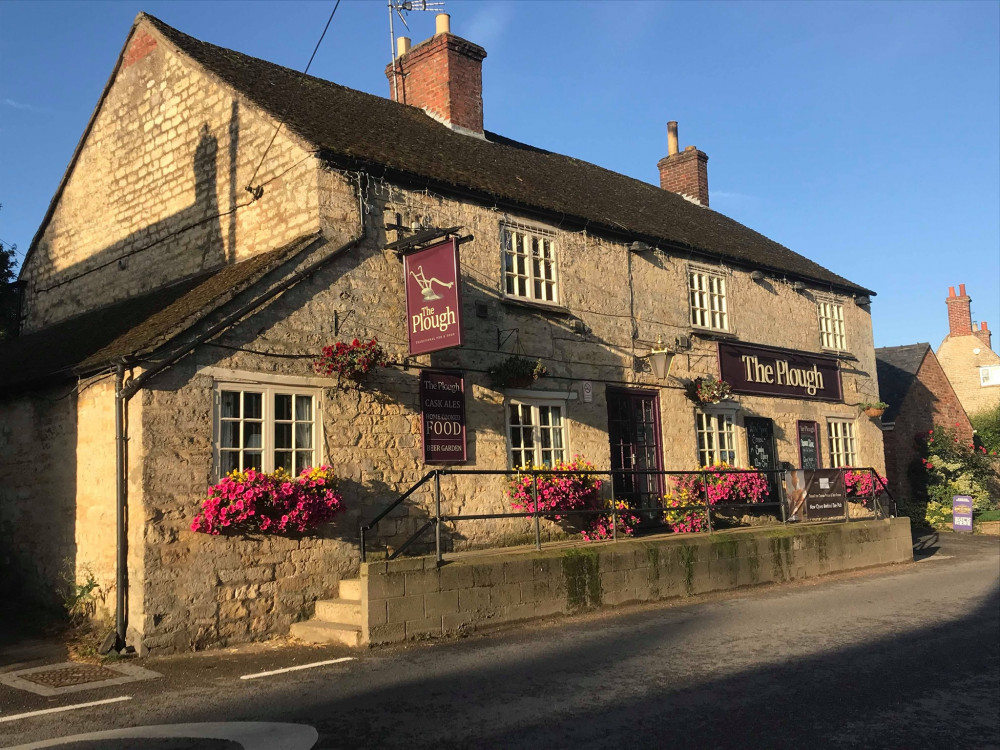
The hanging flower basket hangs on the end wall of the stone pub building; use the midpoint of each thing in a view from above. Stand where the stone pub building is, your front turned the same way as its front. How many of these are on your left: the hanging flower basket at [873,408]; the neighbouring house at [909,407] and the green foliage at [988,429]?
3

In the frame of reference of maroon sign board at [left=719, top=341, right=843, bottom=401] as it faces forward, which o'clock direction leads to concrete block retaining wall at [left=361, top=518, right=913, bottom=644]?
The concrete block retaining wall is roughly at 2 o'clock from the maroon sign board.

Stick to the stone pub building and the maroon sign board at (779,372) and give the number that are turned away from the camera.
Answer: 0

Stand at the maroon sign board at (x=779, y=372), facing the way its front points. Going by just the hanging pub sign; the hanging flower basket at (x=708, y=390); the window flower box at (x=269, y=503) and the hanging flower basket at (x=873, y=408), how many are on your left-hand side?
1

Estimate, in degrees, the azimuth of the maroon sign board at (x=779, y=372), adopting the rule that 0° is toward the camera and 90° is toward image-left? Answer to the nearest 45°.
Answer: approximately 315°

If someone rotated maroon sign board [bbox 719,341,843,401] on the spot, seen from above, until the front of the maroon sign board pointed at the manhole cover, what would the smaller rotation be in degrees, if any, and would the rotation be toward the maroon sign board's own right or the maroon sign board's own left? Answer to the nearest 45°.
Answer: approximately 90° to the maroon sign board's own right

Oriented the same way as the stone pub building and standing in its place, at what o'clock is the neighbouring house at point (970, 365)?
The neighbouring house is roughly at 9 o'clock from the stone pub building.

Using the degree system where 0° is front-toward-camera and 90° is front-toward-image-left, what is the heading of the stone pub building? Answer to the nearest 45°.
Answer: approximately 315°

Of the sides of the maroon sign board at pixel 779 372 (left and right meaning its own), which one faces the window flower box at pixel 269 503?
right
